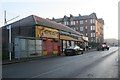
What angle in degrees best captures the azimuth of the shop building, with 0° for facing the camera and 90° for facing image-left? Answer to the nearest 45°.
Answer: approximately 315°
